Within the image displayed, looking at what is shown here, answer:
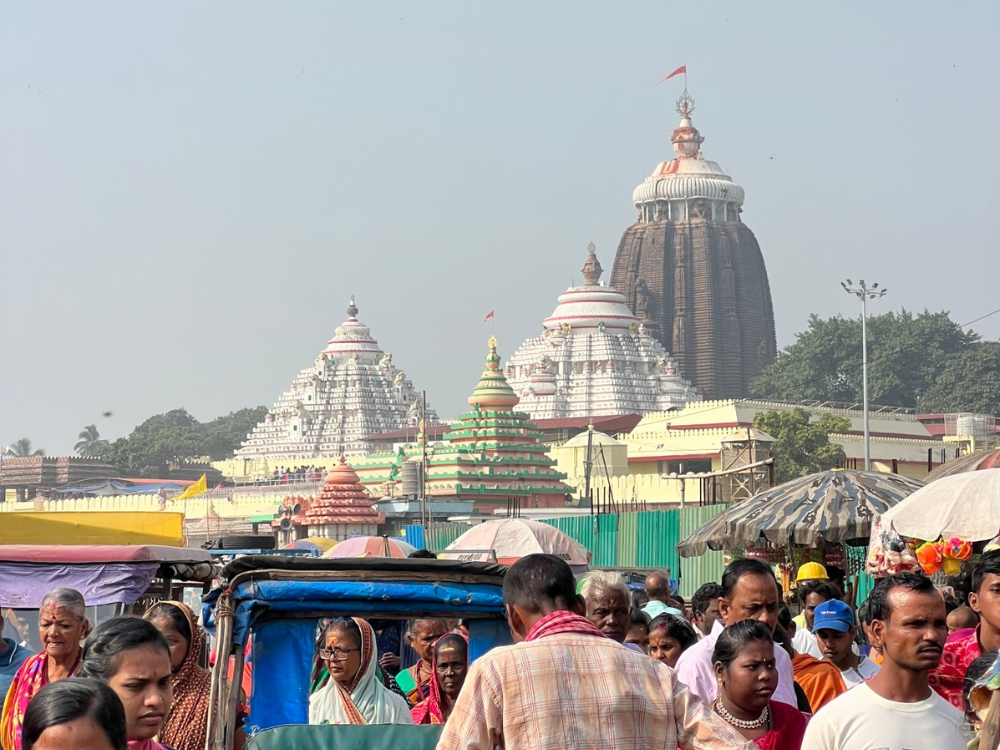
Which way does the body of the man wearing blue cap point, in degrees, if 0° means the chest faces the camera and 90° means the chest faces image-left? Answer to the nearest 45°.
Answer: approximately 45°

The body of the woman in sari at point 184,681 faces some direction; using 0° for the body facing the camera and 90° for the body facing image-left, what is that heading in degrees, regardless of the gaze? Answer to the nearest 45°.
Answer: approximately 45°

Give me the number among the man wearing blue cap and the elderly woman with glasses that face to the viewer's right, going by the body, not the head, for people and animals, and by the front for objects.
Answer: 0

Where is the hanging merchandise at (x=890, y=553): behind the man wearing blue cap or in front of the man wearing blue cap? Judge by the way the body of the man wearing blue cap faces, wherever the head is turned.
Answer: behind

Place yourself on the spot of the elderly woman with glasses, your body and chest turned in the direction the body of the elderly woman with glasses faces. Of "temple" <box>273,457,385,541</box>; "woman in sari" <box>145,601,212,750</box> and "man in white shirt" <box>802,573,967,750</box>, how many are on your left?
1

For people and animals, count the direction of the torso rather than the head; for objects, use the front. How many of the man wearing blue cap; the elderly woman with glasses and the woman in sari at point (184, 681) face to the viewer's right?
0

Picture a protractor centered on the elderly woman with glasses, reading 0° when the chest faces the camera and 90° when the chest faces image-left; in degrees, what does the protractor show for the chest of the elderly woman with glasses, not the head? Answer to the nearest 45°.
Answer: approximately 45°

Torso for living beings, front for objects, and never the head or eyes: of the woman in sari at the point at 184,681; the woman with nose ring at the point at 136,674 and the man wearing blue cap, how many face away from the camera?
0

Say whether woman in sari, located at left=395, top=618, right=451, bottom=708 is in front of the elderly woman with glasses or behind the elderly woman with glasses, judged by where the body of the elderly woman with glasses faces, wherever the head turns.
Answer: behind
